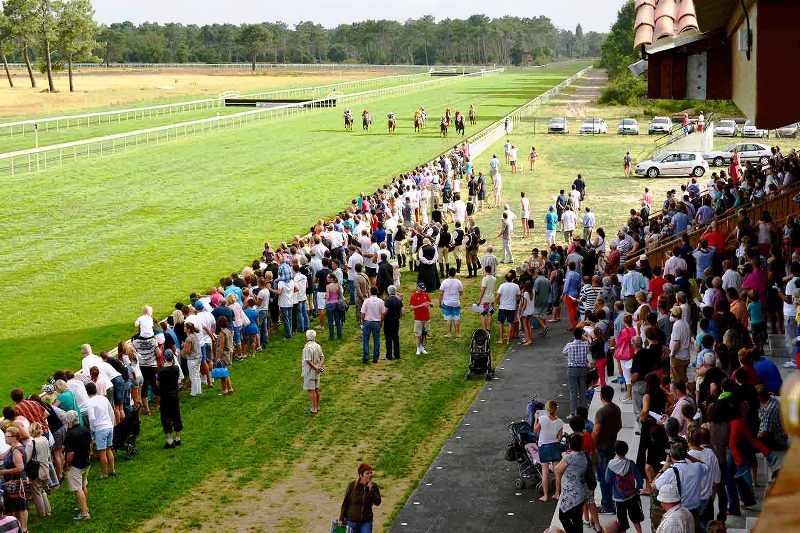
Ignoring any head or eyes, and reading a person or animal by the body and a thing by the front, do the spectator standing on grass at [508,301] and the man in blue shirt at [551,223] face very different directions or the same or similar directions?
same or similar directions

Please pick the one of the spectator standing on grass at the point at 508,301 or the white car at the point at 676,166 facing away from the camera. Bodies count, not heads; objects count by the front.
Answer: the spectator standing on grass

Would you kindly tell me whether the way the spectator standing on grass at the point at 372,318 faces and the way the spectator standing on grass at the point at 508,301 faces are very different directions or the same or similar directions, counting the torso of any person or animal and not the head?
same or similar directions

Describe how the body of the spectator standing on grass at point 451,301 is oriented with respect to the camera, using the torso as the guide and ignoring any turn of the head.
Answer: away from the camera

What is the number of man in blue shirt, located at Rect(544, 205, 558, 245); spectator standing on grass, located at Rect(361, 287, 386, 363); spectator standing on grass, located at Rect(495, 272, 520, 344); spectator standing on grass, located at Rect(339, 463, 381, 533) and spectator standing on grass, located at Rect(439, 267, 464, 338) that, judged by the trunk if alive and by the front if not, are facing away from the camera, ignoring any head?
4

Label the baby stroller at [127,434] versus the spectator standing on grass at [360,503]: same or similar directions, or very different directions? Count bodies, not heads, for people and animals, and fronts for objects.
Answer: very different directions

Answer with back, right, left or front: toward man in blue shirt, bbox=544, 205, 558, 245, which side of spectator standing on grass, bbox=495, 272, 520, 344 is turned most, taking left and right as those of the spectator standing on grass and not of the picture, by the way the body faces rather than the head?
front

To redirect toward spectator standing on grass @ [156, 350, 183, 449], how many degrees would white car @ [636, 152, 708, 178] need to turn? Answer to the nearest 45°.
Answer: approximately 90° to its left

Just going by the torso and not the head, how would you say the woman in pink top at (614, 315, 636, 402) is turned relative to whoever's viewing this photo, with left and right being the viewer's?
facing away from the viewer and to the left of the viewer

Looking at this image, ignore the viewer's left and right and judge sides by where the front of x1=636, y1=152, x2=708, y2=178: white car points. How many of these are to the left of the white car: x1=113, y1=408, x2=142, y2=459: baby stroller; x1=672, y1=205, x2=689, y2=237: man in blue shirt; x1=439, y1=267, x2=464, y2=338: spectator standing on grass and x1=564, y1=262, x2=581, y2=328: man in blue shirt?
4

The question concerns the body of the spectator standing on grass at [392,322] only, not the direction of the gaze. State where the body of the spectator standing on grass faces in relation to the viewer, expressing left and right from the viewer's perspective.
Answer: facing away from the viewer

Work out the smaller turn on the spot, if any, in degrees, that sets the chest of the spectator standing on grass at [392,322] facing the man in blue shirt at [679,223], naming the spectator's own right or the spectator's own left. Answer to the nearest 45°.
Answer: approximately 45° to the spectator's own right

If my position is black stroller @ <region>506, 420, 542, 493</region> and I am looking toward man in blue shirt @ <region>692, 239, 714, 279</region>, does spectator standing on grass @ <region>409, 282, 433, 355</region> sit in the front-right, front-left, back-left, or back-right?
front-left

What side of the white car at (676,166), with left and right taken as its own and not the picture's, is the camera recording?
left

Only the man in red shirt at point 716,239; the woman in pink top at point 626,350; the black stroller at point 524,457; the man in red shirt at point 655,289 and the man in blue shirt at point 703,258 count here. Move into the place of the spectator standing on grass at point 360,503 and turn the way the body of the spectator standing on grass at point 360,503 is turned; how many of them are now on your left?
5

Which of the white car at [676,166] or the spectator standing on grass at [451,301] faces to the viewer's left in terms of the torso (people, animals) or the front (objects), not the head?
the white car

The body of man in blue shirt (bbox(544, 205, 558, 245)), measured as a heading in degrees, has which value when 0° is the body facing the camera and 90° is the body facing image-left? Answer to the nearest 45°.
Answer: approximately 180°

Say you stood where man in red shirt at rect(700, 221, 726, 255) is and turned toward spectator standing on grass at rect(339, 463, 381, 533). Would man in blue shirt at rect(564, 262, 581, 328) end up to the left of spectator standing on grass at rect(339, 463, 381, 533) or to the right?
right

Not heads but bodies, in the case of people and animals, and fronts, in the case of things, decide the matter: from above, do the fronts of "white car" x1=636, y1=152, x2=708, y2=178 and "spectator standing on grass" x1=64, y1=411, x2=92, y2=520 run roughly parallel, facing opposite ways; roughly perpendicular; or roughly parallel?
roughly parallel
